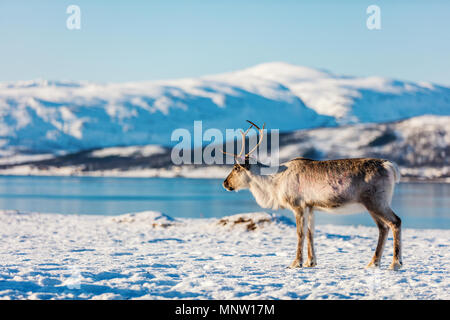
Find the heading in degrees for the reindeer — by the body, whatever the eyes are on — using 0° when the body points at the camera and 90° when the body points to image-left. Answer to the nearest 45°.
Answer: approximately 90°
